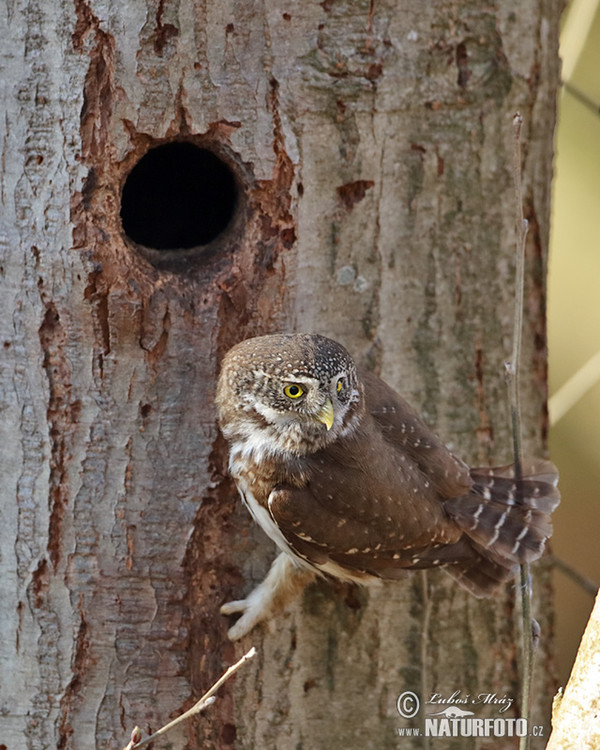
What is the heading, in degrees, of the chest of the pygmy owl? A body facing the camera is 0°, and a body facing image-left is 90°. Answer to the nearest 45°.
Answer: approximately 90°
